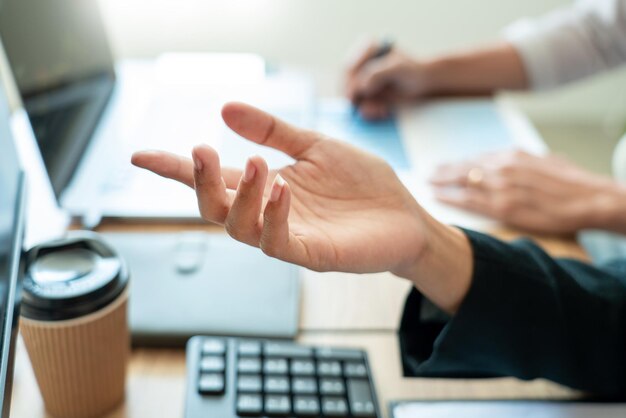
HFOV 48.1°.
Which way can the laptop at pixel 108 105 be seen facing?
to the viewer's right

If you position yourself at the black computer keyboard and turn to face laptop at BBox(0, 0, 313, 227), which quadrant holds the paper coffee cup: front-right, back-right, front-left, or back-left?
front-left
